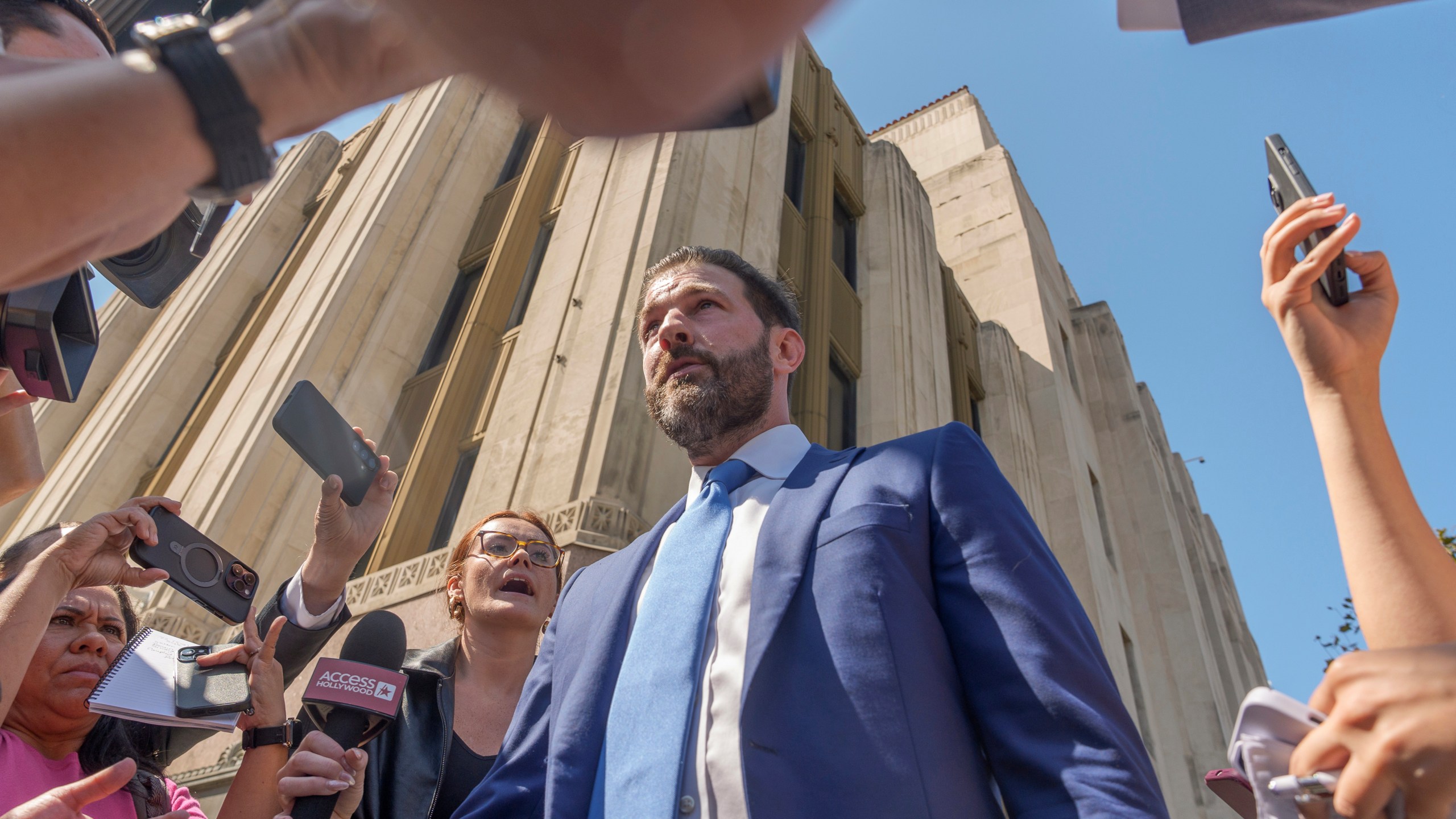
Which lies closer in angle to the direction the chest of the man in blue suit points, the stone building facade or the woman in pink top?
the woman in pink top

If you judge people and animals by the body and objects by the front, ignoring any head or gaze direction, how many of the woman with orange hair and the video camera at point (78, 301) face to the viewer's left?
0

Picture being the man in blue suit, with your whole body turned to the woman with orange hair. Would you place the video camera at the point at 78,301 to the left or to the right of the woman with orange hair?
left

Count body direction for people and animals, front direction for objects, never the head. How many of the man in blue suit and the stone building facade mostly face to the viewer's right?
0

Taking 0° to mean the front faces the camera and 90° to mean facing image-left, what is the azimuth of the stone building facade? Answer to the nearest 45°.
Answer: approximately 45°

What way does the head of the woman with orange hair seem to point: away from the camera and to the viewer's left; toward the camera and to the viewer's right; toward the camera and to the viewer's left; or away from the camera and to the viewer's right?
toward the camera and to the viewer's right

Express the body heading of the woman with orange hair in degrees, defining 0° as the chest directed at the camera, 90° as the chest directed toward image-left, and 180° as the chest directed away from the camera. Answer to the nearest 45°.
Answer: approximately 315°

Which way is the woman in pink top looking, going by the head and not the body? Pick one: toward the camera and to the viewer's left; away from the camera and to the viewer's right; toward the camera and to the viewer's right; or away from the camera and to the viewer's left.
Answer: toward the camera and to the viewer's right

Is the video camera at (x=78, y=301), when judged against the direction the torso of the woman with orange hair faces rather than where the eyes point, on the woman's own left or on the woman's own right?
on the woman's own right

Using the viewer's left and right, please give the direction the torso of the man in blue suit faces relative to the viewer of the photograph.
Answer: facing the viewer and to the left of the viewer

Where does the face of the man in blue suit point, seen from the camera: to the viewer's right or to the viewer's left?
to the viewer's left

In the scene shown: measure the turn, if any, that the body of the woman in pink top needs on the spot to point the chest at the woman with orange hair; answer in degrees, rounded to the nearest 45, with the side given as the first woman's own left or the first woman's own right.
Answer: approximately 45° to the first woman's own left

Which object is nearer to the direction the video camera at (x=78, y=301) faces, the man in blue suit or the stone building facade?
the man in blue suit

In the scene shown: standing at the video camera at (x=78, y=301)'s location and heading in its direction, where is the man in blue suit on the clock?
The man in blue suit is roughly at 12 o'clock from the video camera.

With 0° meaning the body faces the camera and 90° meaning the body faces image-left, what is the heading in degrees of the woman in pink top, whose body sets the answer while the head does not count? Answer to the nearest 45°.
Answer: approximately 315°
